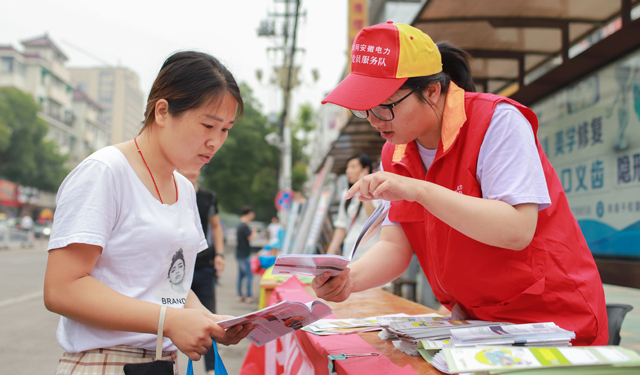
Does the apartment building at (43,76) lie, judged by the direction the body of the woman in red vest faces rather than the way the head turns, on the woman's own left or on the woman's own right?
on the woman's own right

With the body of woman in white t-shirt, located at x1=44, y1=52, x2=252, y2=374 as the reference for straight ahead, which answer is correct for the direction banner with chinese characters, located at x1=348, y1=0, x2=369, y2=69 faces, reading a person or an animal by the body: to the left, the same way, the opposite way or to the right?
to the right

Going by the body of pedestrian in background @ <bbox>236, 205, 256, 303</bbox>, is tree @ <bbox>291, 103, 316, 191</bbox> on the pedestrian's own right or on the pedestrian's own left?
on the pedestrian's own left

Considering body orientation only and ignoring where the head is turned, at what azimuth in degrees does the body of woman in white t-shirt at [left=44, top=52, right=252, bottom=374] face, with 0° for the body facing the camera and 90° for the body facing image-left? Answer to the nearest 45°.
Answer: approximately 315°

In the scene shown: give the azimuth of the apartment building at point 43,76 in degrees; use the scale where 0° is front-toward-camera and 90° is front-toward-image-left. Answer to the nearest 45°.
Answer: approximately 315°

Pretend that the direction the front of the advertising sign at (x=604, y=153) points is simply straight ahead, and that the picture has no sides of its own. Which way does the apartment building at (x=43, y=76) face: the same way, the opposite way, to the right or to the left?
the opposite way

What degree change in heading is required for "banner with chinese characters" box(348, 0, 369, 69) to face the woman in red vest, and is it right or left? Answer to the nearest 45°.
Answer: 0° — it already faces them
